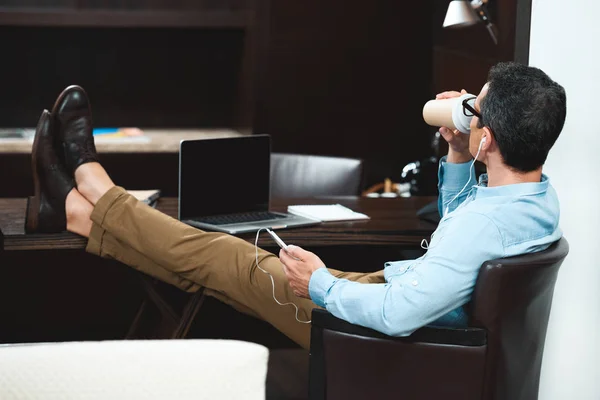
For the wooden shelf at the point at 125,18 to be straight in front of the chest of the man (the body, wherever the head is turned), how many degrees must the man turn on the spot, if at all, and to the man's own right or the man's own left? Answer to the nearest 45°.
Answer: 0° — they already face it

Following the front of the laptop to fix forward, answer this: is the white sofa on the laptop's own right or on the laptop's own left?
on the laptop's own right

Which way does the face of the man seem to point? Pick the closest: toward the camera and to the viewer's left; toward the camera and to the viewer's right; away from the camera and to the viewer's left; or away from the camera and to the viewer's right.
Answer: away from the camera and to the viewer's left

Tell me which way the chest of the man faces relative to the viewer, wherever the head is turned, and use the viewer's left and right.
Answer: facing away from the viewer and to the left of the viewer

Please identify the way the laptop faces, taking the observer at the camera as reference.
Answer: facing the viewer and to the right of the viewer

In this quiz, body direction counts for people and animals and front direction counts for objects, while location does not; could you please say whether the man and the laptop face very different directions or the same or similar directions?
very different directions
